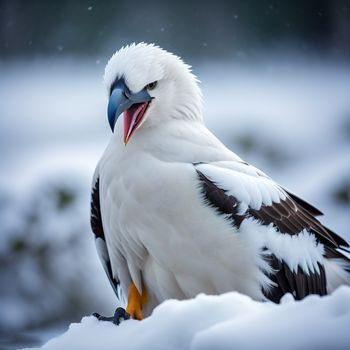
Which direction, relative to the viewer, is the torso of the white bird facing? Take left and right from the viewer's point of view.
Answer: facing the viewer and to the left of the viewer
